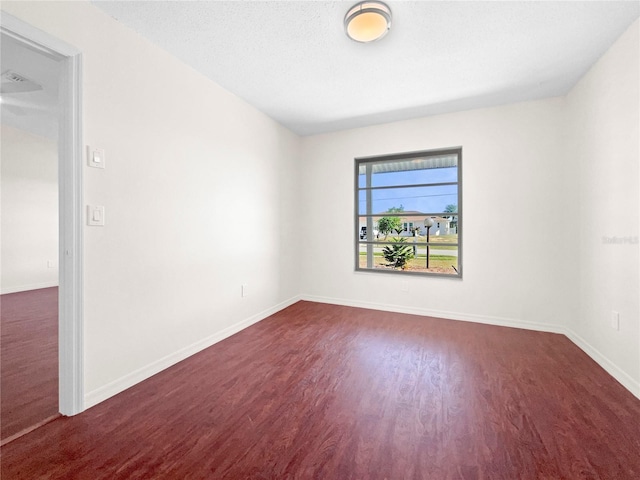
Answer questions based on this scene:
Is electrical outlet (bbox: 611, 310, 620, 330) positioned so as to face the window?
no

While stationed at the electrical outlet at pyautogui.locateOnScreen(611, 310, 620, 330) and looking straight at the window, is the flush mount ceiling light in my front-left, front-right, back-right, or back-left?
front-left

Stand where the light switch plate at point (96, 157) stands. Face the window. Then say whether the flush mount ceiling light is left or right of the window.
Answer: right

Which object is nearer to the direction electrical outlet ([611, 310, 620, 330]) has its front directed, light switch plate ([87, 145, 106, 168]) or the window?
the light switch plate

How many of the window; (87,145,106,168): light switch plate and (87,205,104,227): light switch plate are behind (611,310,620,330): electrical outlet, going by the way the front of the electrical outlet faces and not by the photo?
0

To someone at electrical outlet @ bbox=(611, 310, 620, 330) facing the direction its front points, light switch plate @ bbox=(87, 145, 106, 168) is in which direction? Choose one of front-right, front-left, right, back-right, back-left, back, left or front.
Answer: front

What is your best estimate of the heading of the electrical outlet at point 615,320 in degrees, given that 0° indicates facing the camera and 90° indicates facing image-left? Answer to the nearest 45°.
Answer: approximately 45°

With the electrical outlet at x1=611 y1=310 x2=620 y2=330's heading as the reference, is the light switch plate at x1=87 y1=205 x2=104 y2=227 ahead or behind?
ahead
